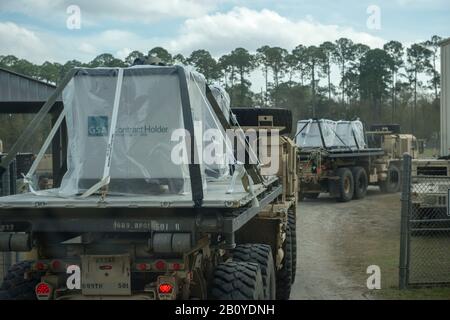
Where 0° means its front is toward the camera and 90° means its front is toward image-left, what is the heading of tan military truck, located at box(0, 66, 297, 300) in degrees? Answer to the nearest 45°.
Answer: approximately 225°

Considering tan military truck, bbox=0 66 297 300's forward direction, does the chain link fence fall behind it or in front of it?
in front

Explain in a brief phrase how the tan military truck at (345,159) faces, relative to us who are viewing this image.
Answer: facing away from the viewer and to the right of the viewer

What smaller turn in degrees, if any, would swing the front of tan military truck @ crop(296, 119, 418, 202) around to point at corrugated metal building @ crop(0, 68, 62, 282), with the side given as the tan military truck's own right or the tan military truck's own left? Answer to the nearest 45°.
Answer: approximately 180°

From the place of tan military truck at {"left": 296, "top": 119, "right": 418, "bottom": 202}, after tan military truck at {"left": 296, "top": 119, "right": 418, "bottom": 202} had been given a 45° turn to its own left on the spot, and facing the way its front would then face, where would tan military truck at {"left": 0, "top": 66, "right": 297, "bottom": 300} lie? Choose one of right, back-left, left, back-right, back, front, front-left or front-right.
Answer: back

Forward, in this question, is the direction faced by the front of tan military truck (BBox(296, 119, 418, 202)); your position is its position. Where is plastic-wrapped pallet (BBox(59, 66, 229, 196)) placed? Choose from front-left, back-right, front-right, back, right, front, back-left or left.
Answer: back-right
